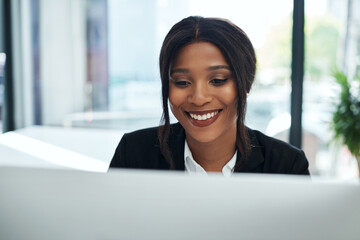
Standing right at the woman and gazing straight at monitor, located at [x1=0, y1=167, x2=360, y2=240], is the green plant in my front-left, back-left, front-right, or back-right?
back-left

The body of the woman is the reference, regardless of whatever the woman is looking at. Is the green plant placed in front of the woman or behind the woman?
behind

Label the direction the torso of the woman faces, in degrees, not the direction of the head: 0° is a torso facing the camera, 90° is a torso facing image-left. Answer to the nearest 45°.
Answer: approximately 0°
